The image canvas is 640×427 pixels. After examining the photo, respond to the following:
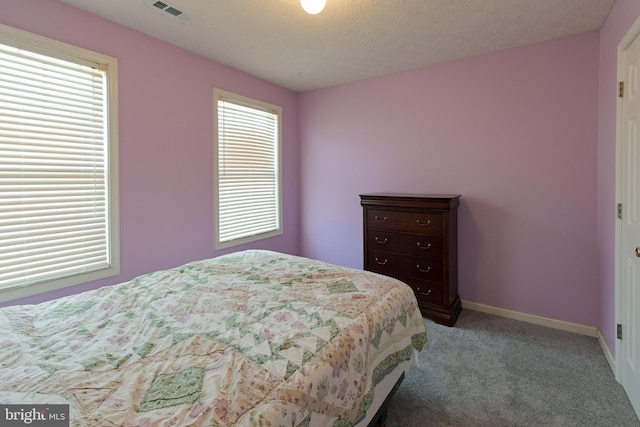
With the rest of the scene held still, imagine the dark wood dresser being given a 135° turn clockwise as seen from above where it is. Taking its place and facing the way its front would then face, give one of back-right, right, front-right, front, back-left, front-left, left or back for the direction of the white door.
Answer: back-right

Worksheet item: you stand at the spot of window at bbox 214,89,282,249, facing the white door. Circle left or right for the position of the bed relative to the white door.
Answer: right

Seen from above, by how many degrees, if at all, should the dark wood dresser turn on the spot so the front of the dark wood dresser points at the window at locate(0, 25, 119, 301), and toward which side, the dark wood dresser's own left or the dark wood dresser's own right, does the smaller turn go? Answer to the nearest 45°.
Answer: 0° — it already faces it

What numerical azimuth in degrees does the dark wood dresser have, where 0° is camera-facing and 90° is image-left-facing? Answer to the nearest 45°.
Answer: approximately 45°

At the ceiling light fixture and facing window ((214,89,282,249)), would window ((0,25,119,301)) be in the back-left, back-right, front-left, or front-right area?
front-left

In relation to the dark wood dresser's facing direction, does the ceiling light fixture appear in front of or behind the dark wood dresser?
in front

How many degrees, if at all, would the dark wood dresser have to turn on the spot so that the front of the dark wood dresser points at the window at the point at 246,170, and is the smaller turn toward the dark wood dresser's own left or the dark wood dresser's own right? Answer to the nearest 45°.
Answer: approximately 45° to the dark wood dresser's own right
